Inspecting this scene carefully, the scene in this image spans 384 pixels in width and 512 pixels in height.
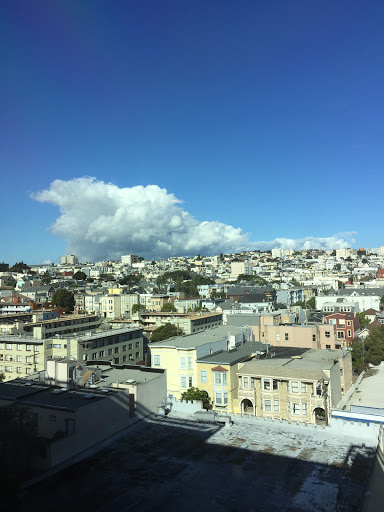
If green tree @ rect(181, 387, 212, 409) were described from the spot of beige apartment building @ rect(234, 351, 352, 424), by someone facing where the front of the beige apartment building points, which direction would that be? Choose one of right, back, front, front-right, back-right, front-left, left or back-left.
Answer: right

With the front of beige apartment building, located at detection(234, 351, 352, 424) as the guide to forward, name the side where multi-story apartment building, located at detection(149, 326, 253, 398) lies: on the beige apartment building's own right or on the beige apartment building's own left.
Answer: on the beige apartment building's own right

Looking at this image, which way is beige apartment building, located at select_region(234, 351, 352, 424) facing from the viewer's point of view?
toward the camera
